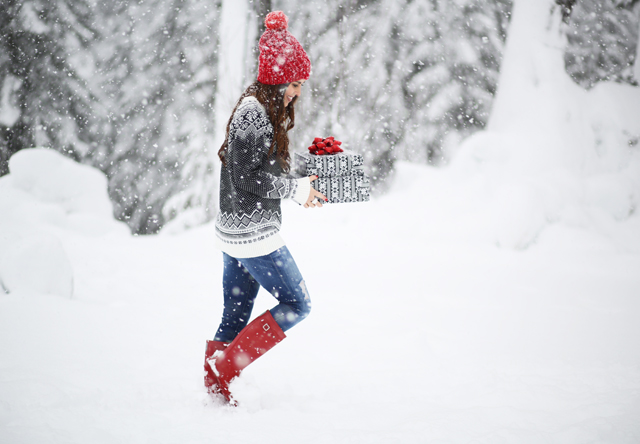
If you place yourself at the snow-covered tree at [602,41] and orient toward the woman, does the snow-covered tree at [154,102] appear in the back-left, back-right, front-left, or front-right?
front-right

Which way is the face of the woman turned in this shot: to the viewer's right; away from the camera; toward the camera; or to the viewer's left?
to the viewer's right

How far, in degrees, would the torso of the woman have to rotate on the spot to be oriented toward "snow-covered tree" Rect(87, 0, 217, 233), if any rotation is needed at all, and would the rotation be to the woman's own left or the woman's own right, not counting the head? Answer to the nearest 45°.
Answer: approximately 90° to the woman's own left

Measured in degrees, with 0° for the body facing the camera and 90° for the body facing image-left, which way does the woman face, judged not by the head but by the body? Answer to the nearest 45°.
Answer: approximately 270°

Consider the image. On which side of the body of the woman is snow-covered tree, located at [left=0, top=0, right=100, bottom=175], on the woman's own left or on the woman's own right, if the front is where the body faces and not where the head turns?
on the woman's own left
